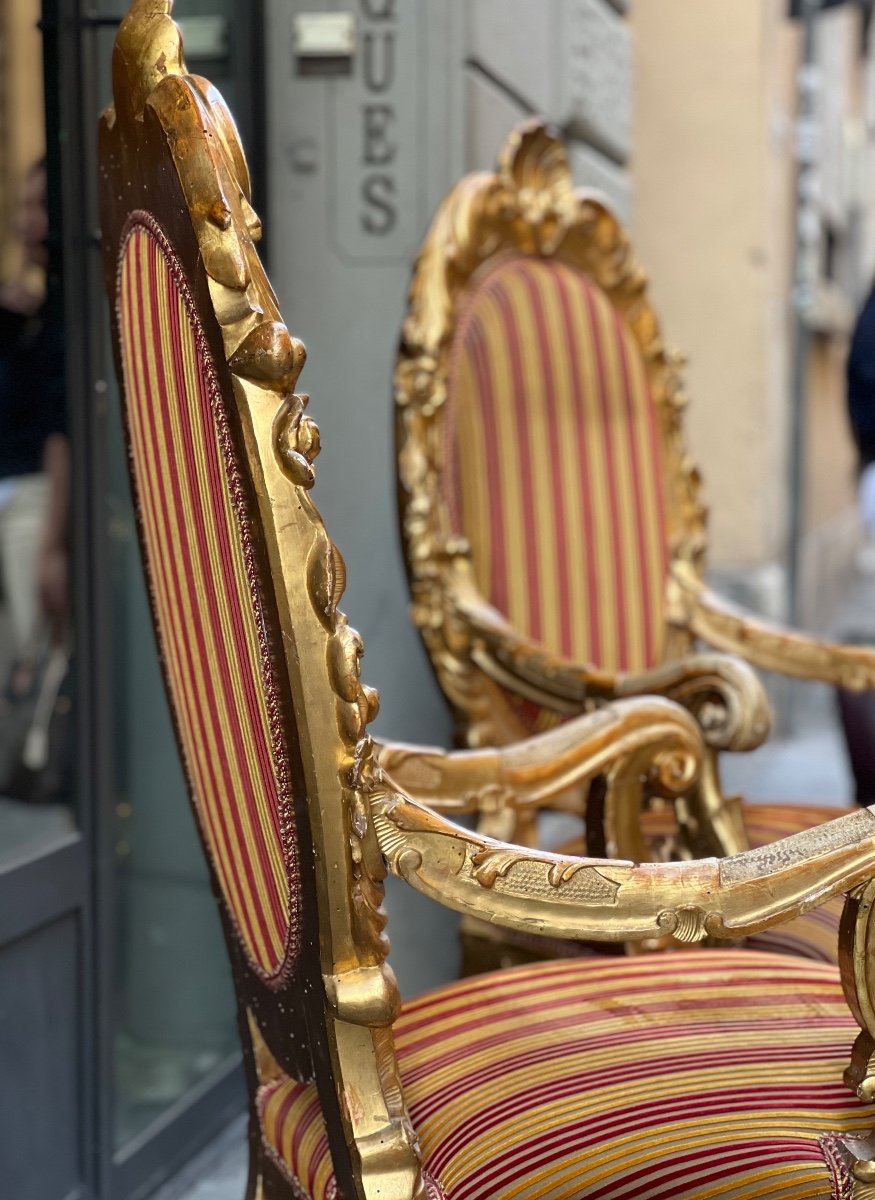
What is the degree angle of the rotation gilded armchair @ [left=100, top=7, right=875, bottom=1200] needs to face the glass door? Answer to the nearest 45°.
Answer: approximately 90° to its left

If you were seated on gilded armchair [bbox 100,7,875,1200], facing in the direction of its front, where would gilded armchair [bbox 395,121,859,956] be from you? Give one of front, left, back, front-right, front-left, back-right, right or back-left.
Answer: left

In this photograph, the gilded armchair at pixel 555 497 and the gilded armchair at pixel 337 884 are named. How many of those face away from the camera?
0

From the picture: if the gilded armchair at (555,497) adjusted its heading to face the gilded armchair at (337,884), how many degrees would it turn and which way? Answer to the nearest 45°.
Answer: approximately 45° to its right

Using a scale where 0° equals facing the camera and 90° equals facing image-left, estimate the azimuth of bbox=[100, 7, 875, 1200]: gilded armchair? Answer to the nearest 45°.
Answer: approximately 270°
